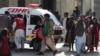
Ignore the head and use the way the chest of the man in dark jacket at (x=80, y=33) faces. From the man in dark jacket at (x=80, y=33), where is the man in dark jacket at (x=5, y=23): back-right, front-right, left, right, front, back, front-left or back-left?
back
